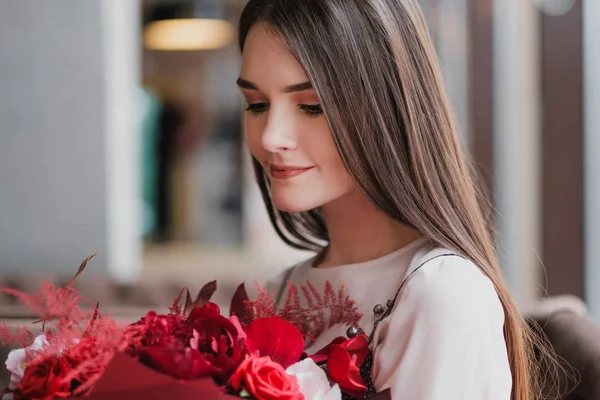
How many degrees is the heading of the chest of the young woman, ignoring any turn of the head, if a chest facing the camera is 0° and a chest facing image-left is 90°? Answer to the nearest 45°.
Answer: approximately 45°
